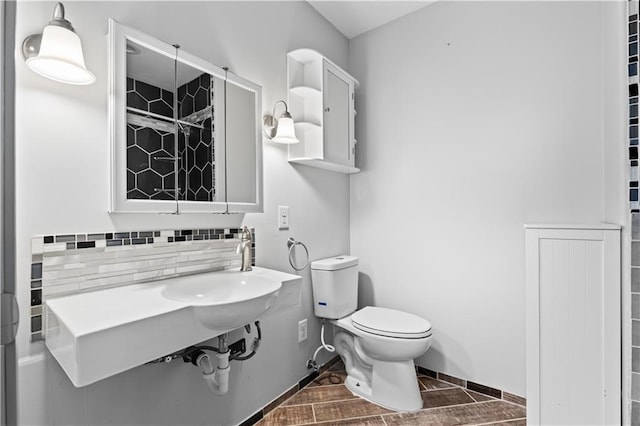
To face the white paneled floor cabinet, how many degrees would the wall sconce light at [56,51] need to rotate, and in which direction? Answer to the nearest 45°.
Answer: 0° — it already faces it

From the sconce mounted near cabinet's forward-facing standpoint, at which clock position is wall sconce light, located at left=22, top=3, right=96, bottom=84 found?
The wall sconce light is roughly at 3 o'clock from the sconce mounted near cabinet.

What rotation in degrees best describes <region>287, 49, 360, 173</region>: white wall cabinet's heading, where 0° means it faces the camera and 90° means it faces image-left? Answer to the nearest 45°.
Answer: approximately 315°

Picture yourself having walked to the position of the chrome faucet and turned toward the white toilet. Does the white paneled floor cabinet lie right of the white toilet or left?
right

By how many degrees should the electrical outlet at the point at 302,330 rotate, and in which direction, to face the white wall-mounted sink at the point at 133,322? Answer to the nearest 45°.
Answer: approximately 90° to its right

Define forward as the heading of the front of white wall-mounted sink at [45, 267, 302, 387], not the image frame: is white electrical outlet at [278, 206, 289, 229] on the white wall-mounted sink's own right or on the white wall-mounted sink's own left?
on the white wall-mounted sink's own left
